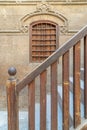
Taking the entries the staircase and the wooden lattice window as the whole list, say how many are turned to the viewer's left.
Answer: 1

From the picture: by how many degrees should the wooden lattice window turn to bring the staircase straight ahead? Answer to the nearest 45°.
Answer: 0° — it already faces it

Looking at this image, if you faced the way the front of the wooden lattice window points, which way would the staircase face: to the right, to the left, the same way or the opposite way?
to the right

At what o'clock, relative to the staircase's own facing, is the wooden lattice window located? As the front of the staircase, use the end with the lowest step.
The wooden lattice window is roughly at 3 o'clock from the staircase.

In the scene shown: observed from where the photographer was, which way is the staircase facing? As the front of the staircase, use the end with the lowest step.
facing to the left of the viewer

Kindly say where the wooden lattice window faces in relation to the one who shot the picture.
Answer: facing the viewer
